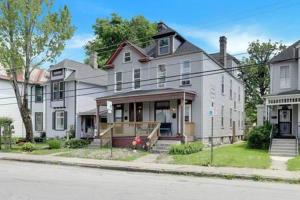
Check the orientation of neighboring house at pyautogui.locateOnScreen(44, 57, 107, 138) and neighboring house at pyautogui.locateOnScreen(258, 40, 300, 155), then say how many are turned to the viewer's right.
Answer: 0

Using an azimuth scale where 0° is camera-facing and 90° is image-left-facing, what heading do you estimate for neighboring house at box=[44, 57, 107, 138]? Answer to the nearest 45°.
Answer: approximately 45°

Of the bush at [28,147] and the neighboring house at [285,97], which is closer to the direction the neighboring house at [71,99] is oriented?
the bush

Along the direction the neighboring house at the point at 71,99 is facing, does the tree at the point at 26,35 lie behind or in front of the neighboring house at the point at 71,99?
in front

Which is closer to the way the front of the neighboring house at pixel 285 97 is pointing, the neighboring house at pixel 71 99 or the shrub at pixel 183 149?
the shrub

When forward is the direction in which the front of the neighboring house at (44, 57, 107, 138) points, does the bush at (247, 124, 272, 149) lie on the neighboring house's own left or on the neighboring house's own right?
on the neighboring house's own left

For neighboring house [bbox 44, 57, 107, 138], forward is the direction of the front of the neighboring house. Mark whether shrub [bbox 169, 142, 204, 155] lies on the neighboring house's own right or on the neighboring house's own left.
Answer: on the neighboring house's own left

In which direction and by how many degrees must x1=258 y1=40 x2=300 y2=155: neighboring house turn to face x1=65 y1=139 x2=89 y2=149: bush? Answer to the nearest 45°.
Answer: approximately 90° to its right

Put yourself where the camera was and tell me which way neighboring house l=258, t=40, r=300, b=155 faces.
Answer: facing the viewer

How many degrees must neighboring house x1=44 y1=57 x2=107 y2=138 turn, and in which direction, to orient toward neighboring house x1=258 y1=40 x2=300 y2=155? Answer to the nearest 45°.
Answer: approximately 90° to its left
